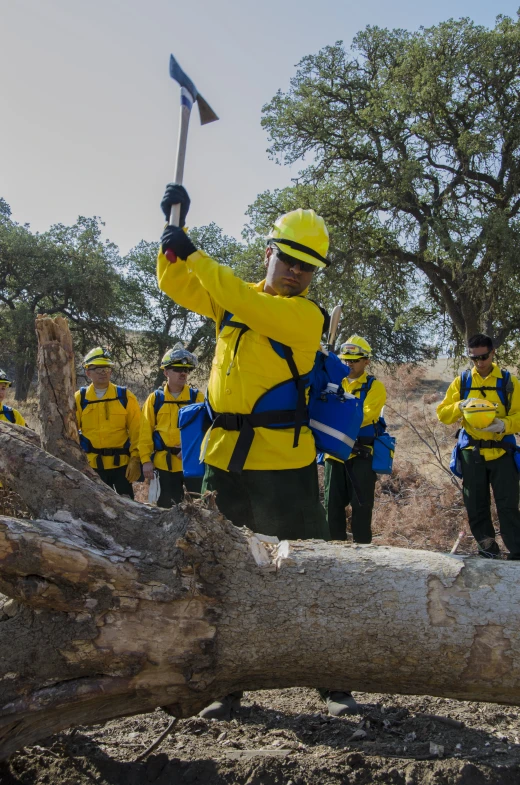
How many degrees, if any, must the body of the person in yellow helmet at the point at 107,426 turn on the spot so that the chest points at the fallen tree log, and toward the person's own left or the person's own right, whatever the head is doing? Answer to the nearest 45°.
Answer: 0° — they already face it

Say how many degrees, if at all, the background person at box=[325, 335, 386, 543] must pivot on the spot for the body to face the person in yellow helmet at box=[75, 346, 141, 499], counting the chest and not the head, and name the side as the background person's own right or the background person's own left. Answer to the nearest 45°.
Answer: approximately 45° to the background person's own right

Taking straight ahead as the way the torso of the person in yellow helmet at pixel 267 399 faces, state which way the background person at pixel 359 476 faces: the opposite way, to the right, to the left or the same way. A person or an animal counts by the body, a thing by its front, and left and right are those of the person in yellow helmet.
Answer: the same way

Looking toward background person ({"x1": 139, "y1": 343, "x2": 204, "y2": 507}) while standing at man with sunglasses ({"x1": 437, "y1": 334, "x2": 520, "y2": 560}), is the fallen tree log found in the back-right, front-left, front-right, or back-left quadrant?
front-left

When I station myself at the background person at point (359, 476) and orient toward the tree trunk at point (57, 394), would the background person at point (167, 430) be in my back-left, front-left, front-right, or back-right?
front-right

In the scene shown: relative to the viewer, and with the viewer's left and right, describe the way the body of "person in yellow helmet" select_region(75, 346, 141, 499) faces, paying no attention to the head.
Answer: facing the viewer

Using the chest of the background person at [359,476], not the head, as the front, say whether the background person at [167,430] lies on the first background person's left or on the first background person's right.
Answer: on the first background person's right

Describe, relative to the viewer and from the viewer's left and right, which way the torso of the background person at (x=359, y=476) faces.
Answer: facing the viewer and to the left of the viewer

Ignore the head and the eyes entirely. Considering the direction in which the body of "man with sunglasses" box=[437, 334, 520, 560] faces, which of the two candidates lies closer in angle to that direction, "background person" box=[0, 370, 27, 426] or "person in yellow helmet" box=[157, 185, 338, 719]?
the person in yellow helmet

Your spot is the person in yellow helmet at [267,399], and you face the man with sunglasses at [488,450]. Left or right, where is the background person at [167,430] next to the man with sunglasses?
left

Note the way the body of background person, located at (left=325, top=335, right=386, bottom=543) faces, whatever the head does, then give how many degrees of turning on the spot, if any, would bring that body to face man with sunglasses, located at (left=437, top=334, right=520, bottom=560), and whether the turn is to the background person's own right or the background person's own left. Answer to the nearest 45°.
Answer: approximately 135° to the background person's own left

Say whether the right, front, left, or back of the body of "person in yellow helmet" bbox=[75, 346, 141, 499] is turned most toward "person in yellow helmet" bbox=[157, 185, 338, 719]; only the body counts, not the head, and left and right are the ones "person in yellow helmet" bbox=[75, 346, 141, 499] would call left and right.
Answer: front

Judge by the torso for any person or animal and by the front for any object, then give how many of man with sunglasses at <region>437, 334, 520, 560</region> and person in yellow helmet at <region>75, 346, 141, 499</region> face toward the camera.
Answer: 2
